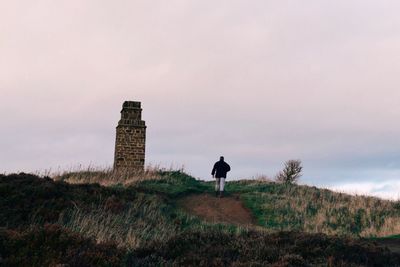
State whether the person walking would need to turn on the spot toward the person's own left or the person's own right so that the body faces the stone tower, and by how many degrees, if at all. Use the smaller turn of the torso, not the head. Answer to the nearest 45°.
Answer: approximately 45° to the person's own left

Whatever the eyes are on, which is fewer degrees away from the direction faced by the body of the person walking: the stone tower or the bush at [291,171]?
the bush

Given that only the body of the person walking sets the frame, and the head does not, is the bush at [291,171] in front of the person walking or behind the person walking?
in front

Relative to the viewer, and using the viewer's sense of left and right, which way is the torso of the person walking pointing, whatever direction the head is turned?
facing away from the viewer
